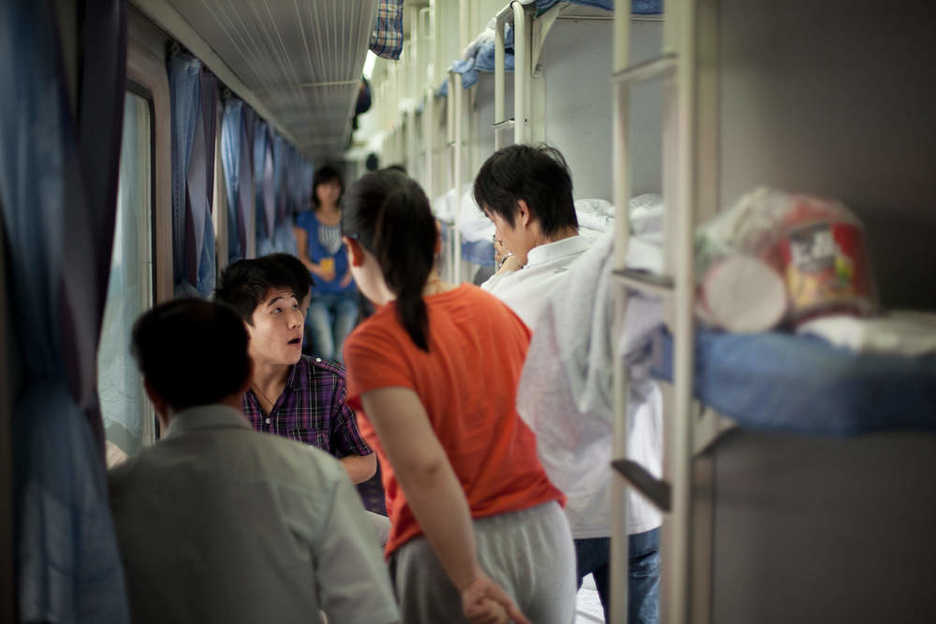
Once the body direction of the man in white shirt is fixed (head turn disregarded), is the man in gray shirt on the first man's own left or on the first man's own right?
on the first man's own left

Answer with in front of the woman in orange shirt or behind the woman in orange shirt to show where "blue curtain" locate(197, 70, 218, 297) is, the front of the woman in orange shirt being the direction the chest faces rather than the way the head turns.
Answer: in front

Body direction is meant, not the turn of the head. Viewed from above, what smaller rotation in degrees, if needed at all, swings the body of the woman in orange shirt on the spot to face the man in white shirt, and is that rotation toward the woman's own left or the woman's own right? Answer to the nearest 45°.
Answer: approximately 45° to the woman's own right

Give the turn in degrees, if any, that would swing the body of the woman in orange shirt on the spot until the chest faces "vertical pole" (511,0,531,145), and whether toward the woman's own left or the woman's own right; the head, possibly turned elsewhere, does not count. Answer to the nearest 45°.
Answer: approximately 45° to the woman's own right

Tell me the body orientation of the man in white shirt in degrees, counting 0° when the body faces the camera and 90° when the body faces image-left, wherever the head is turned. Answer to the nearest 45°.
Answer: approximately 90°

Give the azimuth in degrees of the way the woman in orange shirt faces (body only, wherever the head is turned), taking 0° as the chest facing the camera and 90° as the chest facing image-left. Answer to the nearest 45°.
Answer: approximately 135°

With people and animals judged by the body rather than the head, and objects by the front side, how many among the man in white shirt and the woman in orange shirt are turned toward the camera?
0

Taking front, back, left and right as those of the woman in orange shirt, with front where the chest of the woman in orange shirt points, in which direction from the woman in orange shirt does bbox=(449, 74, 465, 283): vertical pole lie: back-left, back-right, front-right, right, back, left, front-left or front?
front-right

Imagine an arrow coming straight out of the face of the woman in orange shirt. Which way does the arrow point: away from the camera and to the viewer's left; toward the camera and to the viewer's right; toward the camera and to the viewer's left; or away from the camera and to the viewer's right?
away from the camera and to the viewer's left

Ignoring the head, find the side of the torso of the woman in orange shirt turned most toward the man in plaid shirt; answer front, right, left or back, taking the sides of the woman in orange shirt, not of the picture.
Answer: front

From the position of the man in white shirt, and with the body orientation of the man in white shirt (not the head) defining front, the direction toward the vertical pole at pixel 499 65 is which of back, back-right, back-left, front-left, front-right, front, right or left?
right

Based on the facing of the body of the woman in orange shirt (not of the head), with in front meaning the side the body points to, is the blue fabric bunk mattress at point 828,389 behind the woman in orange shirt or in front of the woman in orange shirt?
behind
